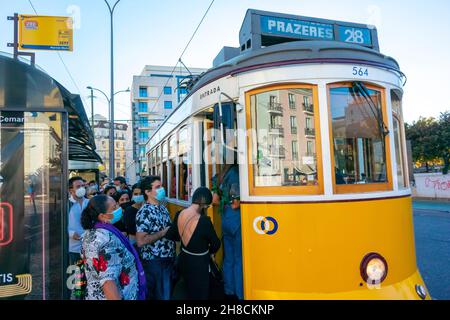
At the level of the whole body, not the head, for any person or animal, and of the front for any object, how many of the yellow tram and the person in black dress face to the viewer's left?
0

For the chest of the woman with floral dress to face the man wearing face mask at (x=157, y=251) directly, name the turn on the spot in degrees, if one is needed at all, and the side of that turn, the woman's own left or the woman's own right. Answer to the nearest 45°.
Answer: approximately 45° to the woman's own left

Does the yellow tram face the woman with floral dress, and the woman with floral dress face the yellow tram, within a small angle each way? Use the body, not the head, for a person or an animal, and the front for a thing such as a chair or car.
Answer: no

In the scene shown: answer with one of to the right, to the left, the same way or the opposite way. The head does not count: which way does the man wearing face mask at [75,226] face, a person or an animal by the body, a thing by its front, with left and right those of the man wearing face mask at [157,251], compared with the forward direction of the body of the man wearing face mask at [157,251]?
the same way

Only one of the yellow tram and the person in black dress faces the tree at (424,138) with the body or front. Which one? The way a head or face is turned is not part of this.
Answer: the person in black dress

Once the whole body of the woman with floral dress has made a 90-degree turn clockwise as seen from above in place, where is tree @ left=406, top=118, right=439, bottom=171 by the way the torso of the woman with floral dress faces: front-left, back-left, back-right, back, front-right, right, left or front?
back-left

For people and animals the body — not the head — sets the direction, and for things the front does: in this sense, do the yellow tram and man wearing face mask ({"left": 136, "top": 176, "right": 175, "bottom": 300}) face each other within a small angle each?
no

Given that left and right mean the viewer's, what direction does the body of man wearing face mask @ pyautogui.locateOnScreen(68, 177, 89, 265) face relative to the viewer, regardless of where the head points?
facing the viewer and to the right of the viewer

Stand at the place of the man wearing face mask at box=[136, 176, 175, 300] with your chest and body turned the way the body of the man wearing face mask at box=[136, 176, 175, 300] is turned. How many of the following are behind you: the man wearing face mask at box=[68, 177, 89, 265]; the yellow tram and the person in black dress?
1

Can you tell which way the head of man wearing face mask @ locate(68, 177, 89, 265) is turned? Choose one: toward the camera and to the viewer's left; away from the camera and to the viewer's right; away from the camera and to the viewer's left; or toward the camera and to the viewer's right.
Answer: toward the camera and to the viewer's right

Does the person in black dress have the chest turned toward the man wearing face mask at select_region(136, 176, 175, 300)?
no

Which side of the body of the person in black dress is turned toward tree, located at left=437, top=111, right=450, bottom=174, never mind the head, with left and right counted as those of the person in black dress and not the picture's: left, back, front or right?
front

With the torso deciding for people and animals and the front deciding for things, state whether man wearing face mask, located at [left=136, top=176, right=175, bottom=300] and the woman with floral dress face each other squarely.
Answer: no

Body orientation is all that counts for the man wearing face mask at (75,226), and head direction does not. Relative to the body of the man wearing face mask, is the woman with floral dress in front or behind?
in front

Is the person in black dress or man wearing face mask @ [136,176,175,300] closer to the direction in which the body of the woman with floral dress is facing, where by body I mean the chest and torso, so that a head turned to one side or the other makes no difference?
the person in black dress

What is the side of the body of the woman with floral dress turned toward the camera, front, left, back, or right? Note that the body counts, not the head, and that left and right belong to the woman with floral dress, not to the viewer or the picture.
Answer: right

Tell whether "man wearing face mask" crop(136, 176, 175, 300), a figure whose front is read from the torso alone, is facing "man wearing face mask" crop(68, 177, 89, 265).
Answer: no
